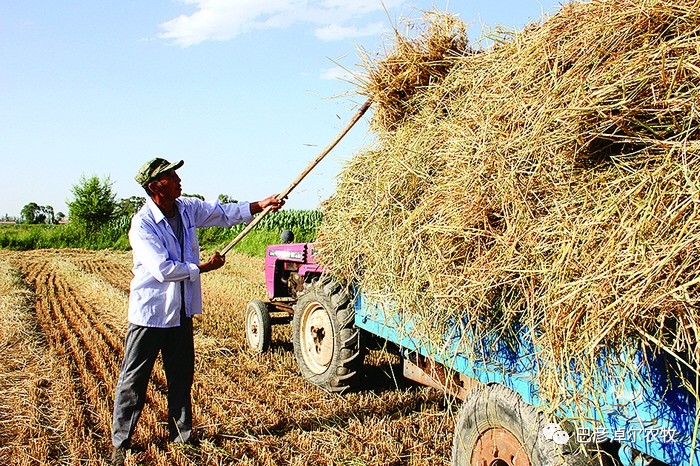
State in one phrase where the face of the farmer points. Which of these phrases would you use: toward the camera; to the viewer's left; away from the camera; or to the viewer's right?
to the viewer's right

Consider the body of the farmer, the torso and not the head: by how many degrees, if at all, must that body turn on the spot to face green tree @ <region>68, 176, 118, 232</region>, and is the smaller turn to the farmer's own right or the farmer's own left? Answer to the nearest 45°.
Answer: approximately 135° to the farmer's own left

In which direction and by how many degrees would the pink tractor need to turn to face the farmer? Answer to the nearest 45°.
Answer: approximately 90° to its left

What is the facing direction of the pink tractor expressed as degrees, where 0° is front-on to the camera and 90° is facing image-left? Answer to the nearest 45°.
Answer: approximately 135°

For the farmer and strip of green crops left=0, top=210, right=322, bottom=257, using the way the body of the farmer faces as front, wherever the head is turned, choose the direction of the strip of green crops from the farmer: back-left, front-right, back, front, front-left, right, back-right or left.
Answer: back-left

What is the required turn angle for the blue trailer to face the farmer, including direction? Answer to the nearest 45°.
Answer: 0° — it already faces them

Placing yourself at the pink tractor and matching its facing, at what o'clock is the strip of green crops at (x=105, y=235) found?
The strip of green crops is roughly at 1 o'clock from the pink tractor.
